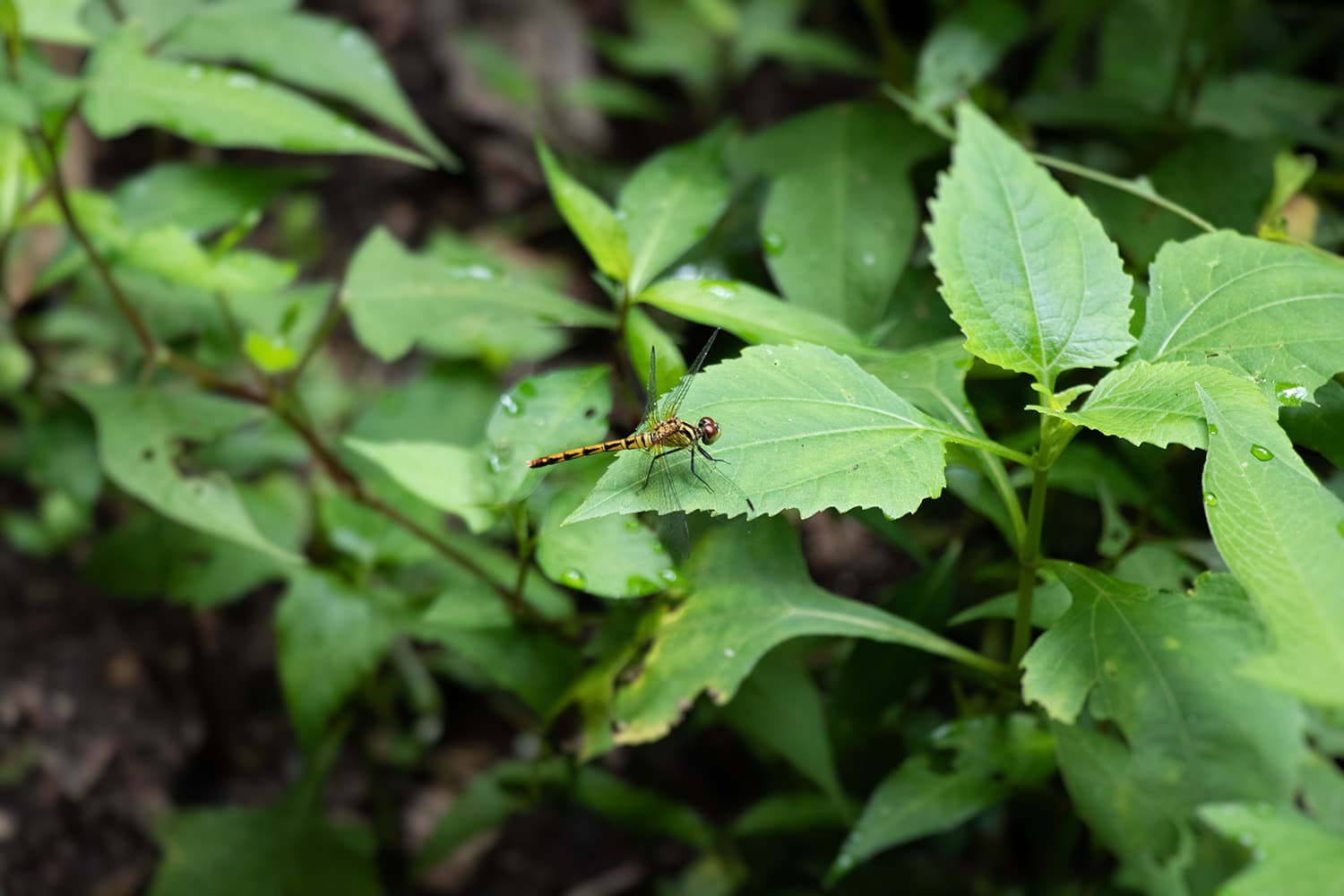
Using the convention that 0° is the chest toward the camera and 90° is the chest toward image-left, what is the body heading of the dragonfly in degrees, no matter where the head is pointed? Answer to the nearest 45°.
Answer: approximately 270°

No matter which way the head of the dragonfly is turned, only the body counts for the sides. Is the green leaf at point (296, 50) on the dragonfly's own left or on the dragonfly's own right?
on the dragonfly's own left
